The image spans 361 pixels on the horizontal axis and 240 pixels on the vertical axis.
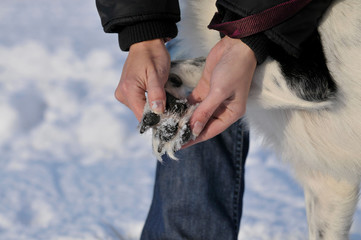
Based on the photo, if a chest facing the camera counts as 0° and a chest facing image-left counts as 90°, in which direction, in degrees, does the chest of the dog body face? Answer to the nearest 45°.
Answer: approximately 90°
